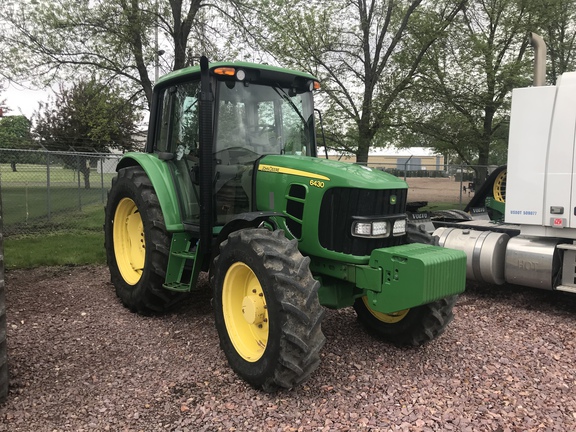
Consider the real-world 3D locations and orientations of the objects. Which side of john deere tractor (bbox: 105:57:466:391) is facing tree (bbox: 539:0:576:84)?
left

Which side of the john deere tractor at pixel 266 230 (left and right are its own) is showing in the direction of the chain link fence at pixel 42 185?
back

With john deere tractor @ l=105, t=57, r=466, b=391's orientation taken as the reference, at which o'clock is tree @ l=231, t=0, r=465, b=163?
The tree is roughly at 8 o'clock from the john deere tractor.

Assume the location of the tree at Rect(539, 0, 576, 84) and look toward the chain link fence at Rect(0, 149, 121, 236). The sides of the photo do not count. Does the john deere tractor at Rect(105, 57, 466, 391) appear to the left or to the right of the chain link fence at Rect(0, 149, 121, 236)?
left

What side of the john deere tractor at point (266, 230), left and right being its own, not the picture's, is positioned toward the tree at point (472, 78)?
left

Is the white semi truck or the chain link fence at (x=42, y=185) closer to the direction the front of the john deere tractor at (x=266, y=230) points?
the white semi truck

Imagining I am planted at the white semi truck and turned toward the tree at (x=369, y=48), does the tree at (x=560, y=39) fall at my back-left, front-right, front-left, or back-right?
front-right

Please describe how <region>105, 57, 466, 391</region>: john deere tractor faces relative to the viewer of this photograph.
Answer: facing the viewer and to the right of the viewer

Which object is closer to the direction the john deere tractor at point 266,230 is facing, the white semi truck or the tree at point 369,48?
the white semi truck
